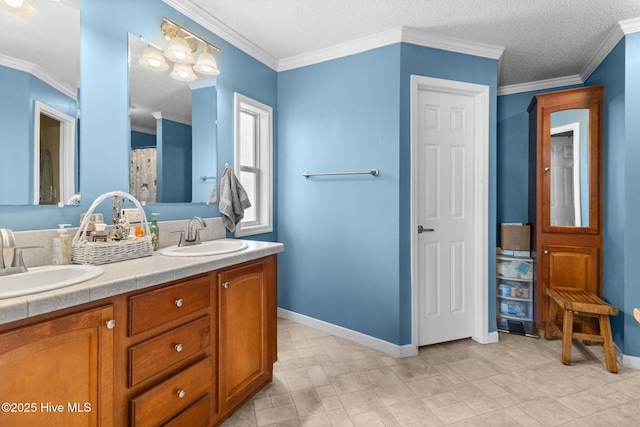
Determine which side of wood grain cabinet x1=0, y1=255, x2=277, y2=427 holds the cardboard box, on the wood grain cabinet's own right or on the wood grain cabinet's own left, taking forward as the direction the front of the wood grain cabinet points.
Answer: on the wood grain cabinet's own left

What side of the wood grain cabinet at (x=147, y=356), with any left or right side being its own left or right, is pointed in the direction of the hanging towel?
left

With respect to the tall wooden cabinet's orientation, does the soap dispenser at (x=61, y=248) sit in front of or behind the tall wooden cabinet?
in front

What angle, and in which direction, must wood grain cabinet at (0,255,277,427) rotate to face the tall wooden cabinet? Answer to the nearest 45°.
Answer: approximately 45° to its left

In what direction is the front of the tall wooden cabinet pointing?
toward the camera

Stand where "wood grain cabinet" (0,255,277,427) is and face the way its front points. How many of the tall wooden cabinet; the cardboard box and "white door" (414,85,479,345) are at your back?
0

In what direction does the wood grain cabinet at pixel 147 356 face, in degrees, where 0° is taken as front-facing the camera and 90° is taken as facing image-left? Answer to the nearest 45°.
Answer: approximately 315°

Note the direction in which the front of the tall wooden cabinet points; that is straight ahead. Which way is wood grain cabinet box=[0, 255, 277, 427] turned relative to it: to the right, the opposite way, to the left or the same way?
to the left
